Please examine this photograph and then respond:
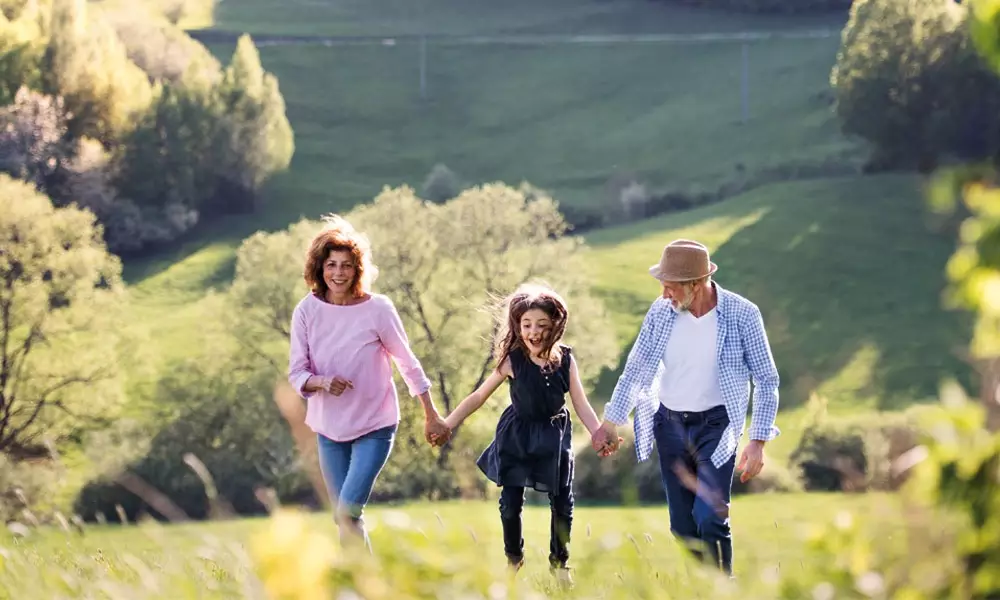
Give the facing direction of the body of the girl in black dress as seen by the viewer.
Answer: toward the camera

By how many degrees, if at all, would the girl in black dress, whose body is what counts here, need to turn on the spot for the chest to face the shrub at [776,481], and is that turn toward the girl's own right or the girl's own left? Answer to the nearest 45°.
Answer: approximately 180°

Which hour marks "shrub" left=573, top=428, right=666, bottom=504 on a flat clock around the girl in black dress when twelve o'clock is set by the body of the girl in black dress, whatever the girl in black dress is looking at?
The shrub is roughly at 6 o'clock from the girl in black dress.

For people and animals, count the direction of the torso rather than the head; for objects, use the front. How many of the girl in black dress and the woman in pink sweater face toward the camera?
2

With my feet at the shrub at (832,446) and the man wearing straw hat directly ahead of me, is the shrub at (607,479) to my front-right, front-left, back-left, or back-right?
front-right

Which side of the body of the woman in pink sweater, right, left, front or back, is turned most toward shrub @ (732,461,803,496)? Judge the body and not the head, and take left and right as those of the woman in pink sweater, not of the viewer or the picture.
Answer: back

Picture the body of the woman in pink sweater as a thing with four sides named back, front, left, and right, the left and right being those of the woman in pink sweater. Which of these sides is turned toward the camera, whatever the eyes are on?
front

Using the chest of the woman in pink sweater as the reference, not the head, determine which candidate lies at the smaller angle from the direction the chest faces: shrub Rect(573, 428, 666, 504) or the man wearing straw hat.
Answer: the man wearing straw hat

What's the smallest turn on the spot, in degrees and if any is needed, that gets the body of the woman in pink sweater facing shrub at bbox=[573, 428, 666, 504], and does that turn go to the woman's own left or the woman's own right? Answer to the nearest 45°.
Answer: approximately 180°

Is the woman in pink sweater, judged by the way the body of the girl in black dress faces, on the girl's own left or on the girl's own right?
on the girl's own right

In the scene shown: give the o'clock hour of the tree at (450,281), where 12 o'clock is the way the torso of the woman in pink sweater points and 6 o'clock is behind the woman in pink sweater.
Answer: The tree is roughly at 6 o'clock from the woman in pink sweater.

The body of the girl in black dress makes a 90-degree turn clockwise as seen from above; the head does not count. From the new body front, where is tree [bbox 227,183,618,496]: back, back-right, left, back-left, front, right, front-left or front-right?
right
